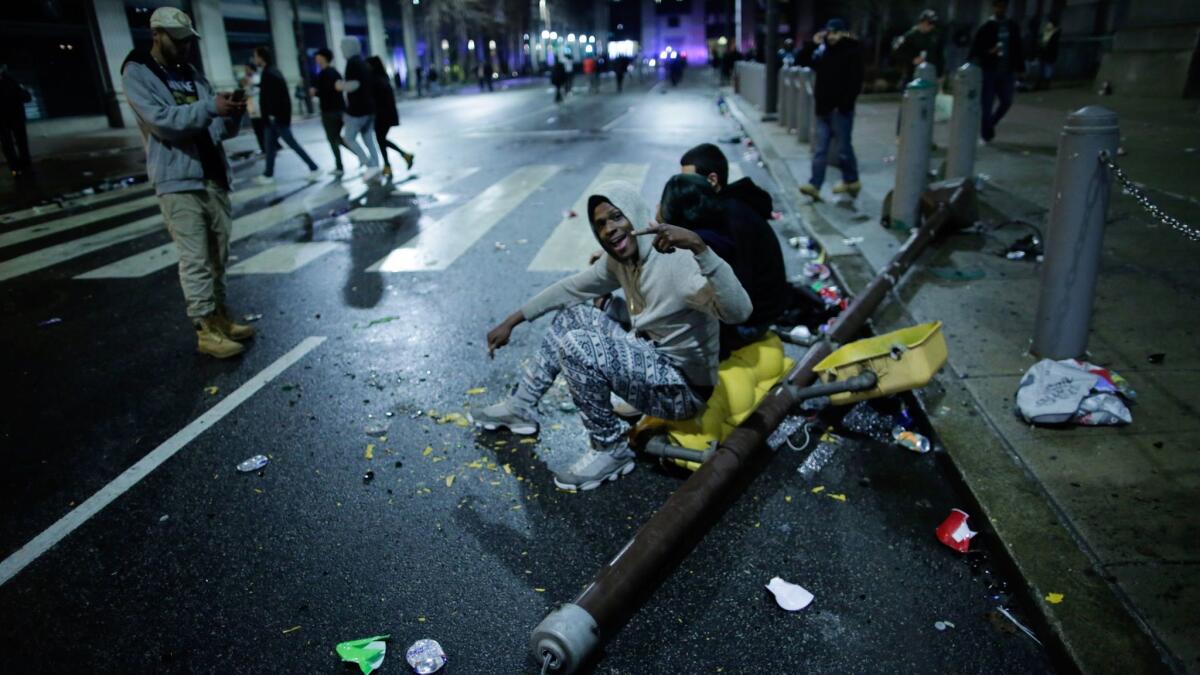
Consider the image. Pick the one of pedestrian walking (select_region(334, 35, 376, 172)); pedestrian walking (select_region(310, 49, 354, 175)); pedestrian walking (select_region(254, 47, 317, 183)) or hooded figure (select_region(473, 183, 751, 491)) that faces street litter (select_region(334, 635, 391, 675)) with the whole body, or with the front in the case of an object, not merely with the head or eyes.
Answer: the hooded figure

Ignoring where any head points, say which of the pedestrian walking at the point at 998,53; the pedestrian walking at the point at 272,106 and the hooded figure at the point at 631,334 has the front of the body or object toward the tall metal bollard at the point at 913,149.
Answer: the pedestrian walking at the point at 998,53

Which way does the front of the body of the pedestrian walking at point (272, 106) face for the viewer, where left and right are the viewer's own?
facing to the left of the viewer

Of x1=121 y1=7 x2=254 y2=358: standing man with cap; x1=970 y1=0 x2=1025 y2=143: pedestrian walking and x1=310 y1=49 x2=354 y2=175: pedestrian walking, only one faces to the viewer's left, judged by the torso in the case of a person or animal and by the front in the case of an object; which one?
x1=310 y1=49 x2=354 y2=175: pedestrian walking

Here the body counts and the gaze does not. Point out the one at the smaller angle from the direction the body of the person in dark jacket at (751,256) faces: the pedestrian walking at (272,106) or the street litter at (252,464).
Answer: the pedestrian walking

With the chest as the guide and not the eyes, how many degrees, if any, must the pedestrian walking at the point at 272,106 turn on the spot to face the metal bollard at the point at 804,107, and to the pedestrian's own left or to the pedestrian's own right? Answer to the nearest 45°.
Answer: approximately 180°

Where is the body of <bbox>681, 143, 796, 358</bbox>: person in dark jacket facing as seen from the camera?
to the viewer's left

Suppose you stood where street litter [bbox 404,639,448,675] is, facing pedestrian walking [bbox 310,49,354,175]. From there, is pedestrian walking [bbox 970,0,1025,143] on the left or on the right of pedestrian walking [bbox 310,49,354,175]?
right
